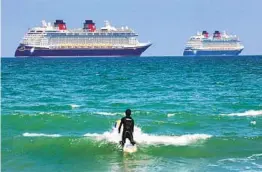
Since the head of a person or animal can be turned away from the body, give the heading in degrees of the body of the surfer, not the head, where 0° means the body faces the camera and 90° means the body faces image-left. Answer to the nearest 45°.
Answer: approximately 180°
